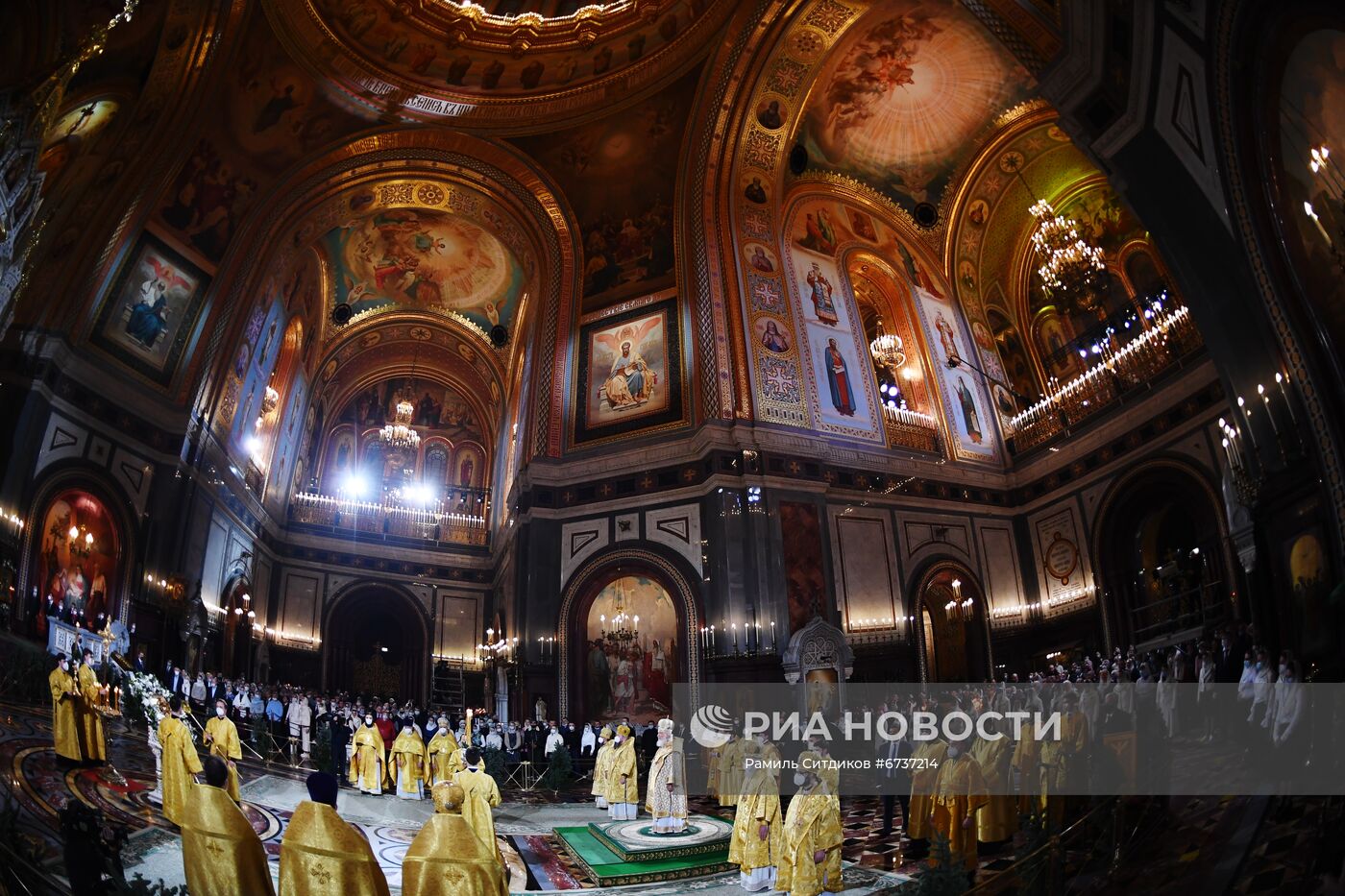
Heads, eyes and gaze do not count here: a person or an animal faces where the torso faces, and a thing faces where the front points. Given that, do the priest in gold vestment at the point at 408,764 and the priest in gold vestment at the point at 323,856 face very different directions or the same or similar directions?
very different directions

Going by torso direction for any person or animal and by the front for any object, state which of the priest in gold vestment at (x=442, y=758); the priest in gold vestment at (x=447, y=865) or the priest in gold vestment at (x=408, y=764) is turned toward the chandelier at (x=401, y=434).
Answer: the priest in gold vestment at (x=447, y=865)

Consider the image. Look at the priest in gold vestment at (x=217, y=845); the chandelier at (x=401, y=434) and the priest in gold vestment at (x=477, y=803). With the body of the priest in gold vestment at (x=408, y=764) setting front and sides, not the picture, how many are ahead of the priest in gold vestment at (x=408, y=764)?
2

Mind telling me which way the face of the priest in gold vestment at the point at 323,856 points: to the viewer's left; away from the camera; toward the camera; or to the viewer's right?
away from the camera

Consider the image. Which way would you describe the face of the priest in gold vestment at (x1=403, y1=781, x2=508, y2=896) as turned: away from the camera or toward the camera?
away from the camera

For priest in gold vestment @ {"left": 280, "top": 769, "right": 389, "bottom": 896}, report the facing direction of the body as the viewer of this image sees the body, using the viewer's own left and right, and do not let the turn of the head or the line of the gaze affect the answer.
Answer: facing away from the viewer

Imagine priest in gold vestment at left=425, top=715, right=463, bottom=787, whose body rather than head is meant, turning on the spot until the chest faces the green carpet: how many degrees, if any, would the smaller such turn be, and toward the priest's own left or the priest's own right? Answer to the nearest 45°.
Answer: approximately 45° to the priest's own left

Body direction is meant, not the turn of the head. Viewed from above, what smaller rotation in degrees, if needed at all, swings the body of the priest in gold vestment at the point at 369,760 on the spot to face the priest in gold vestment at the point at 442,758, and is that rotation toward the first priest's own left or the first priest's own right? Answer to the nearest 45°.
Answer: approximately 45° to the first priest's own left

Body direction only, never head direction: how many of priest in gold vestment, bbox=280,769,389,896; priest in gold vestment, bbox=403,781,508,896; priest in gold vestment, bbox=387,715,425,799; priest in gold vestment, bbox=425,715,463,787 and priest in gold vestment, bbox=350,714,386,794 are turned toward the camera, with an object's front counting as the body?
3

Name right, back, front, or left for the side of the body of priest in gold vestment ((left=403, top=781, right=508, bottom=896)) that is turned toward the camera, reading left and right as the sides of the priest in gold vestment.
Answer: back

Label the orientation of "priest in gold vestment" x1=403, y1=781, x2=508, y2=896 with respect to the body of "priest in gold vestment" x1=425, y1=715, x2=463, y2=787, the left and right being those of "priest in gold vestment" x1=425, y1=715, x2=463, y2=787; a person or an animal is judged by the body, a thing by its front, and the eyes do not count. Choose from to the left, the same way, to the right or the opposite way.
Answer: the opposite way

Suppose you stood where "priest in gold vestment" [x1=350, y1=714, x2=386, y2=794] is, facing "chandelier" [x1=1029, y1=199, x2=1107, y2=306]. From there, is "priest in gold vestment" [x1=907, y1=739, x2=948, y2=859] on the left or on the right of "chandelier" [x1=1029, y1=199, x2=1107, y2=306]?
right
